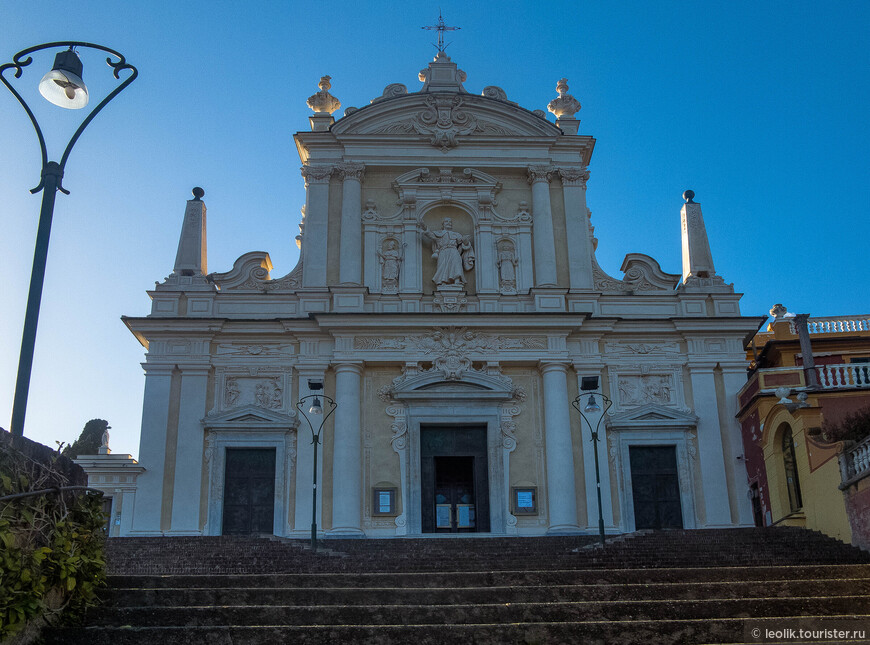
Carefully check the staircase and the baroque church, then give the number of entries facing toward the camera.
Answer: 2

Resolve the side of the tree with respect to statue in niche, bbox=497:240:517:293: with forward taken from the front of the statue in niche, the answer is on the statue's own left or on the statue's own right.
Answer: on the statue's own right

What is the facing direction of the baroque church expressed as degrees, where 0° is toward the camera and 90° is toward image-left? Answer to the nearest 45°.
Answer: approximately 0°

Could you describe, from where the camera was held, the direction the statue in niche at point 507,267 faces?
facing the viewer

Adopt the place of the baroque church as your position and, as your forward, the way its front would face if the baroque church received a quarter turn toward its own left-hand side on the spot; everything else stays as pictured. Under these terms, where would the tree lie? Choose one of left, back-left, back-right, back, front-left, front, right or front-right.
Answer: back-left

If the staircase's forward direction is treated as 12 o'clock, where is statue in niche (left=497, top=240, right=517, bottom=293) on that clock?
The statue in niche is roughly at 6 o'clock from the staircase.

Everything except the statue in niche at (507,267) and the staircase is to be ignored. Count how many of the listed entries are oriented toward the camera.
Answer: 2

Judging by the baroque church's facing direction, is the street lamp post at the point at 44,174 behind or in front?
in front

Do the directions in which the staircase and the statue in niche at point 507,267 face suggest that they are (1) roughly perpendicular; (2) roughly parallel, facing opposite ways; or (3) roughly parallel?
roughly parallel

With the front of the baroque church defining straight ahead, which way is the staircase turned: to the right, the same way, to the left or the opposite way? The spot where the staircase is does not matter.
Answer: the same way

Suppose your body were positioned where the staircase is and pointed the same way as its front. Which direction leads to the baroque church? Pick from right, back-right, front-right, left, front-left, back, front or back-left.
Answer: back
